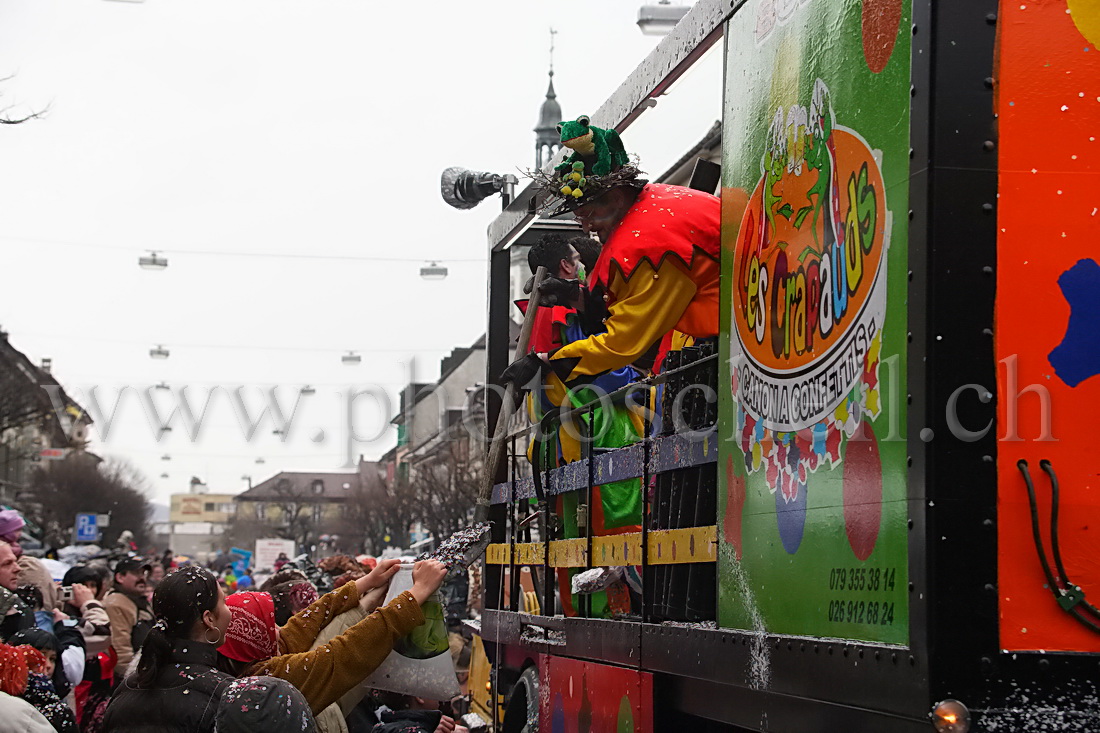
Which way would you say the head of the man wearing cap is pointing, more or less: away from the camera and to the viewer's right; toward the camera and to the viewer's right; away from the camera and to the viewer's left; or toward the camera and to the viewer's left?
toward the camera and to the viewer's right

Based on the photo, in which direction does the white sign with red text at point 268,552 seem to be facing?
toward the camera

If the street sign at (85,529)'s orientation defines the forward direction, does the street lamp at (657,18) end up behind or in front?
in front

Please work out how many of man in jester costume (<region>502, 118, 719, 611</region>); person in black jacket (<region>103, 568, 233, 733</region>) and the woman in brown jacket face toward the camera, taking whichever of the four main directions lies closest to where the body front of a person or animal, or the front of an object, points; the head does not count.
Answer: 0

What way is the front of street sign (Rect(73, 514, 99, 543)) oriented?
toward the camera

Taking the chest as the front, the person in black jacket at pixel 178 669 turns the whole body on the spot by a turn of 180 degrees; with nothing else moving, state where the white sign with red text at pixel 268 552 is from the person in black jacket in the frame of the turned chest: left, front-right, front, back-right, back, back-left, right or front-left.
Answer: back-right

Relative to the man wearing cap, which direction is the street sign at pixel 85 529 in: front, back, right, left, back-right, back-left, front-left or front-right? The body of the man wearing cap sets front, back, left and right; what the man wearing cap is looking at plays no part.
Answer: back-left

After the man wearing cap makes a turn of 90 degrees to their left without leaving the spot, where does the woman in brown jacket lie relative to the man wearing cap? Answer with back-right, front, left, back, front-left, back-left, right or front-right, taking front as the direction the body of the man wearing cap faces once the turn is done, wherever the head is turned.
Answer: back-right

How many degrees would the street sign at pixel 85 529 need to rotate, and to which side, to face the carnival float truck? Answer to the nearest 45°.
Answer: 0° — it already faces it

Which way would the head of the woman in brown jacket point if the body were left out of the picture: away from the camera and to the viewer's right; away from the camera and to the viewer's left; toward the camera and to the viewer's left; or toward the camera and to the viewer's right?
away from the camera and to the viewer's right

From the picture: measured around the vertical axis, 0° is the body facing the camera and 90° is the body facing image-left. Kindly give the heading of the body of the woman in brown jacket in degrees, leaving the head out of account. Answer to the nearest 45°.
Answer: approximately 225°

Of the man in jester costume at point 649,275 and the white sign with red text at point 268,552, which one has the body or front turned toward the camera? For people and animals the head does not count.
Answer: the white sign with red text

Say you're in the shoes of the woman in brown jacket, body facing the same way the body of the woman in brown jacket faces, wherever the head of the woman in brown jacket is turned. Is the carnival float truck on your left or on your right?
on your right

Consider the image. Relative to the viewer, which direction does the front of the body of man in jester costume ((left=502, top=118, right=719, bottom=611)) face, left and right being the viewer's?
facing to the left of the viewer
